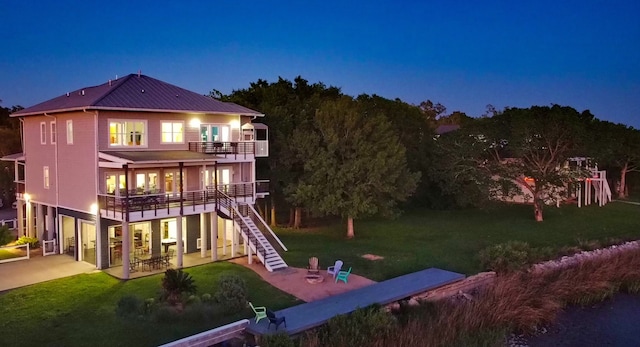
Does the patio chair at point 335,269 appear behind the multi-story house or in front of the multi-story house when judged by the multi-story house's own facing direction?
in front

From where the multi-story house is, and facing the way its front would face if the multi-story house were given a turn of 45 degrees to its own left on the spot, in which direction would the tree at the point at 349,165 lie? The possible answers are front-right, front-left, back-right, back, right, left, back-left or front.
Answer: front

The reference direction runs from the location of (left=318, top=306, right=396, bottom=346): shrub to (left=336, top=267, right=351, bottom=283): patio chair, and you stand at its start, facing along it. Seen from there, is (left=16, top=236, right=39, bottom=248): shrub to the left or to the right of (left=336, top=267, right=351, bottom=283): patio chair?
left

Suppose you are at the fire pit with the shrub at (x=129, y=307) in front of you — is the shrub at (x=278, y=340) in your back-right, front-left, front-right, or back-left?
front-left

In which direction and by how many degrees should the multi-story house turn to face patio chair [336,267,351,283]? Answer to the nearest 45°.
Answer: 0° — it already faces it

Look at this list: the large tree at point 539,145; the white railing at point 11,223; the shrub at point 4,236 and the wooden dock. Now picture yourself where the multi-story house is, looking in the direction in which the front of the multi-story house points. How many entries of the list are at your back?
2

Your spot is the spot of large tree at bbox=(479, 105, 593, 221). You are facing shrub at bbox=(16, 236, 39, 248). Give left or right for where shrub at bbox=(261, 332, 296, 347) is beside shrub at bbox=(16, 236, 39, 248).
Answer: left

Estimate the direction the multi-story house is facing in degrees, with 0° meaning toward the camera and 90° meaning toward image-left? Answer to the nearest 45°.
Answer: approximately 315°

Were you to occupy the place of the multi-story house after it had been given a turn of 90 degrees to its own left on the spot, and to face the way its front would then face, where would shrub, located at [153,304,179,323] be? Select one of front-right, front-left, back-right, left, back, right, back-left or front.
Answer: back-right

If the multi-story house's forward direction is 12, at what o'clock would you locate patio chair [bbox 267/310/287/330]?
The patio chair is roughly at 1 o'clock from the multi-story house.

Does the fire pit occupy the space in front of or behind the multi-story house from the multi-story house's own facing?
in front

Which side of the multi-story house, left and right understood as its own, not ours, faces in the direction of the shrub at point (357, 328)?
front

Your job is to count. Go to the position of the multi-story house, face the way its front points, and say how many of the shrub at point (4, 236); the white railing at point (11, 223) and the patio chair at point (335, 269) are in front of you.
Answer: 1

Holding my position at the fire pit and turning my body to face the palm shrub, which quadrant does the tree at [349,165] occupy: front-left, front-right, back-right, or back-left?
back-right

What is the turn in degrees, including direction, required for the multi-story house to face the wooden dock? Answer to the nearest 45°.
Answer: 0° — it already faces it
